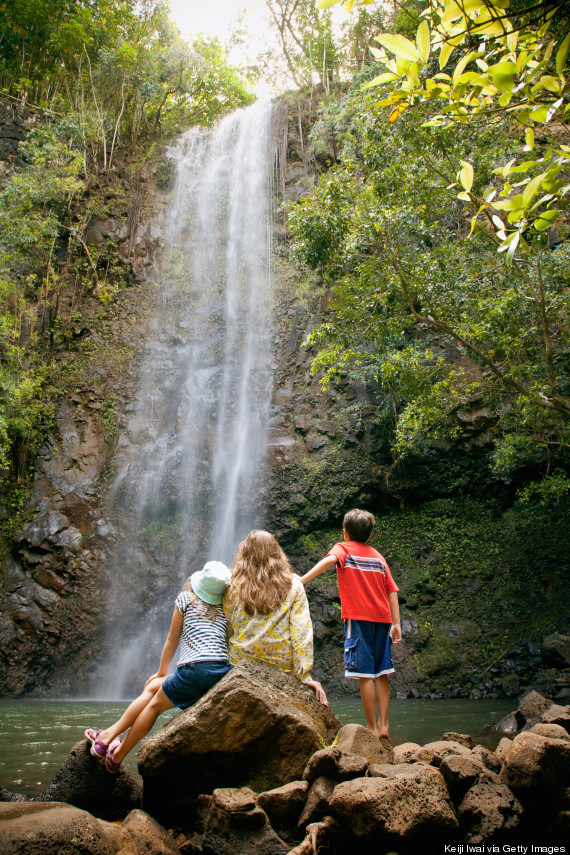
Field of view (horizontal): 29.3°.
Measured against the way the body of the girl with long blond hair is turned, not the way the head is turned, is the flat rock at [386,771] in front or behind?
behind

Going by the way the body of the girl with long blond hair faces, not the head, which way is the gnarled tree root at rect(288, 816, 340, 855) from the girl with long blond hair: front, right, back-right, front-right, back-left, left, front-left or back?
back

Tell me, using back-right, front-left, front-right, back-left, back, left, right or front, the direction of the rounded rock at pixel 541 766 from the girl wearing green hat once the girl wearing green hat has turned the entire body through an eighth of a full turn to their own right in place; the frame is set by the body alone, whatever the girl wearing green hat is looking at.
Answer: back-right

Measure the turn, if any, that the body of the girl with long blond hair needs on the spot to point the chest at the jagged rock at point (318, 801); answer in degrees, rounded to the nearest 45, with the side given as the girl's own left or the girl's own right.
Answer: approximately 180°

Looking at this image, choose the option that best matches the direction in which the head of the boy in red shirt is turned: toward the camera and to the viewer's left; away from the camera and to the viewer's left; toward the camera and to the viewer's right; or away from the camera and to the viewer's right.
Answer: away from the camera and to the viewer's left

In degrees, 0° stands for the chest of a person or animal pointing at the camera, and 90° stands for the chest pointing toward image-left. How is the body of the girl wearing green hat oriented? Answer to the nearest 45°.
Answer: approximately 135°

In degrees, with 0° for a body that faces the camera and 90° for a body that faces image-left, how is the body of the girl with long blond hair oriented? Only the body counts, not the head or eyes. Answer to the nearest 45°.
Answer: approximately 180°

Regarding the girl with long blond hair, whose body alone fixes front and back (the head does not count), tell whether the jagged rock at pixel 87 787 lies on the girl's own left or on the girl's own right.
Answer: on the girl's own left

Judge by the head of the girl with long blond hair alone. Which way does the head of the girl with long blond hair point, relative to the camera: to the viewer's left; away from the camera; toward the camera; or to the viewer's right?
away from the camera

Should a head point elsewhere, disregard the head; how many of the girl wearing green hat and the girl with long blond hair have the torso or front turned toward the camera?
0
